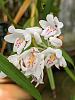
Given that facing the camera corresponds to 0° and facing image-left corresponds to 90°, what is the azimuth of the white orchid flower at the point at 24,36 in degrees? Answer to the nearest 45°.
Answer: approximately 45°

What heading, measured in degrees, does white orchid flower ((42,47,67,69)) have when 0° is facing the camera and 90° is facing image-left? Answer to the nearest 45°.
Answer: approximately 45°

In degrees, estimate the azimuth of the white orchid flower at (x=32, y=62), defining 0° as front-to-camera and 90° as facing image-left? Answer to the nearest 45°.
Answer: approximately 0°

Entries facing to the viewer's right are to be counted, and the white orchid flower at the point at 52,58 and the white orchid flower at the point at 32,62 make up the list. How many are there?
0

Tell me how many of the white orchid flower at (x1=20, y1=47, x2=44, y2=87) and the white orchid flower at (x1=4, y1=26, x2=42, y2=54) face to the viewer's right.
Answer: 0
